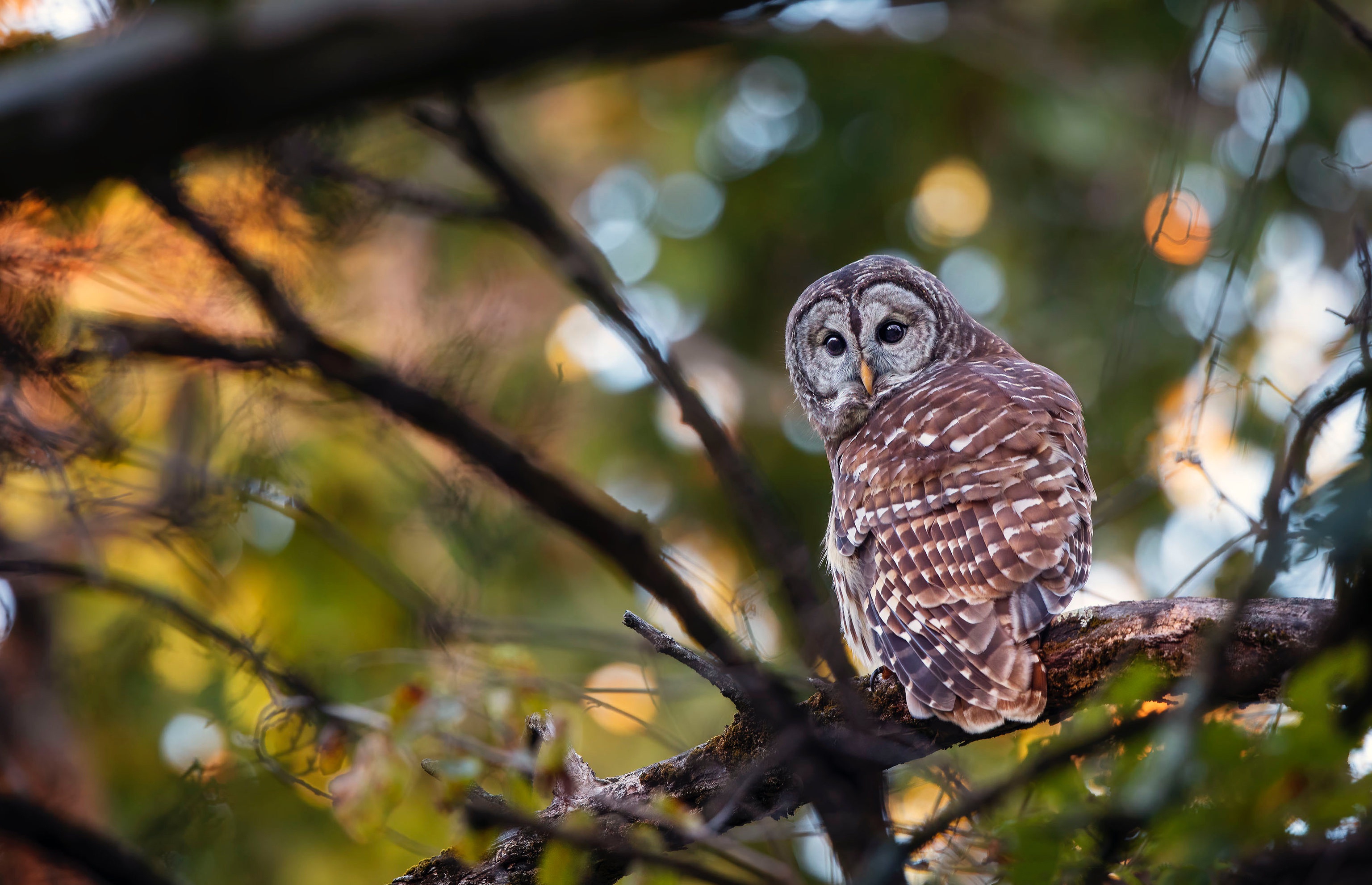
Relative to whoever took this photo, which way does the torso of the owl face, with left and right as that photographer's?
facing away from the viewer and to the left of the viewer

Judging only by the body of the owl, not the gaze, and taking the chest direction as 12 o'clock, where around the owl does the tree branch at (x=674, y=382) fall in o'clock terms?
The tree branch is roughly at 8 o'clock from the owl.

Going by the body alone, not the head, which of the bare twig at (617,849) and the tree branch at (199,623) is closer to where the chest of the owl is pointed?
the tree branch

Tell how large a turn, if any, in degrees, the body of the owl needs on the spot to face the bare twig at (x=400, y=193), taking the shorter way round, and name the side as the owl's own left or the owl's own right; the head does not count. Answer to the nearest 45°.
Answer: approximately 90° to the owl's own left

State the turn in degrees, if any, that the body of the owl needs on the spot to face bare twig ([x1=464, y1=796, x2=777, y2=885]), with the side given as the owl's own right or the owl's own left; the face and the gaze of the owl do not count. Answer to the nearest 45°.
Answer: approximately 135° to the owl's own left
